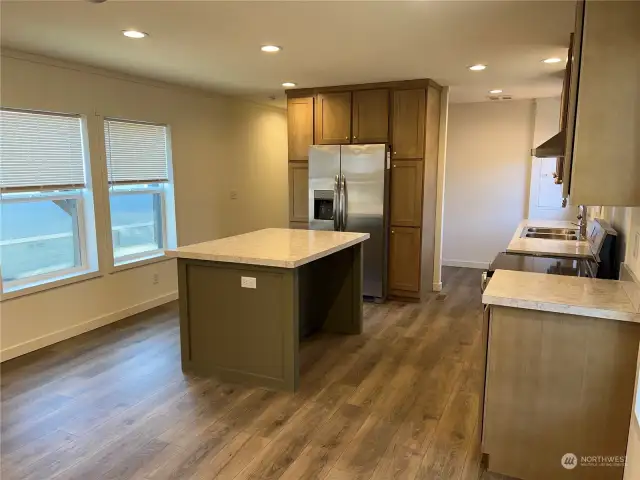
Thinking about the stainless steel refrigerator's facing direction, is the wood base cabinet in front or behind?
in front

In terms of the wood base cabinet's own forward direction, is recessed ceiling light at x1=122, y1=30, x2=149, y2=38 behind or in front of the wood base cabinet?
in front

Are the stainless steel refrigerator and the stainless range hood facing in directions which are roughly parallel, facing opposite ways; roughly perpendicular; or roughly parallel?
roughly perpendicular

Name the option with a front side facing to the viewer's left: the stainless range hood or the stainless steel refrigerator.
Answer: the stainless range hood

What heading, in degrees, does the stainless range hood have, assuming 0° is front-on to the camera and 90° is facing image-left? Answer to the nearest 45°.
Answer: approximately 90°

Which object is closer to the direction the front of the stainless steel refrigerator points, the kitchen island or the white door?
the kitchen island

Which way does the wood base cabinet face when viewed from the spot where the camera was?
facing to the left of the viewer

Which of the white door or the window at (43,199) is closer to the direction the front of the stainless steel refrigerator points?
the window

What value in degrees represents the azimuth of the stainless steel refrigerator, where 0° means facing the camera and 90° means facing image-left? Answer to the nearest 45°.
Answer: approximately 0°

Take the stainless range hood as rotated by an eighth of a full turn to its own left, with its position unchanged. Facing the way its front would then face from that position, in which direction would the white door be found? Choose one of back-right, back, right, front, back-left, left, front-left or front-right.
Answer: back-right

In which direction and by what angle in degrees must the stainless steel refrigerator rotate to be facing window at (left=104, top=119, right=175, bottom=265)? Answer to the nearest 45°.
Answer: approximately 90° to its right

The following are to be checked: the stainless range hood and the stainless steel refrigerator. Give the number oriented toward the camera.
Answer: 1
